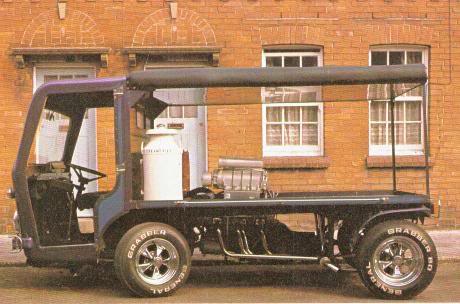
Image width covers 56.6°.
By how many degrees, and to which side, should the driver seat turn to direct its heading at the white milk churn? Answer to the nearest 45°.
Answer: approximately 135° to its left

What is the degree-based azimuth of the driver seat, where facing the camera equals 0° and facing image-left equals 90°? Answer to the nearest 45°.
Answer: approximately 90°
